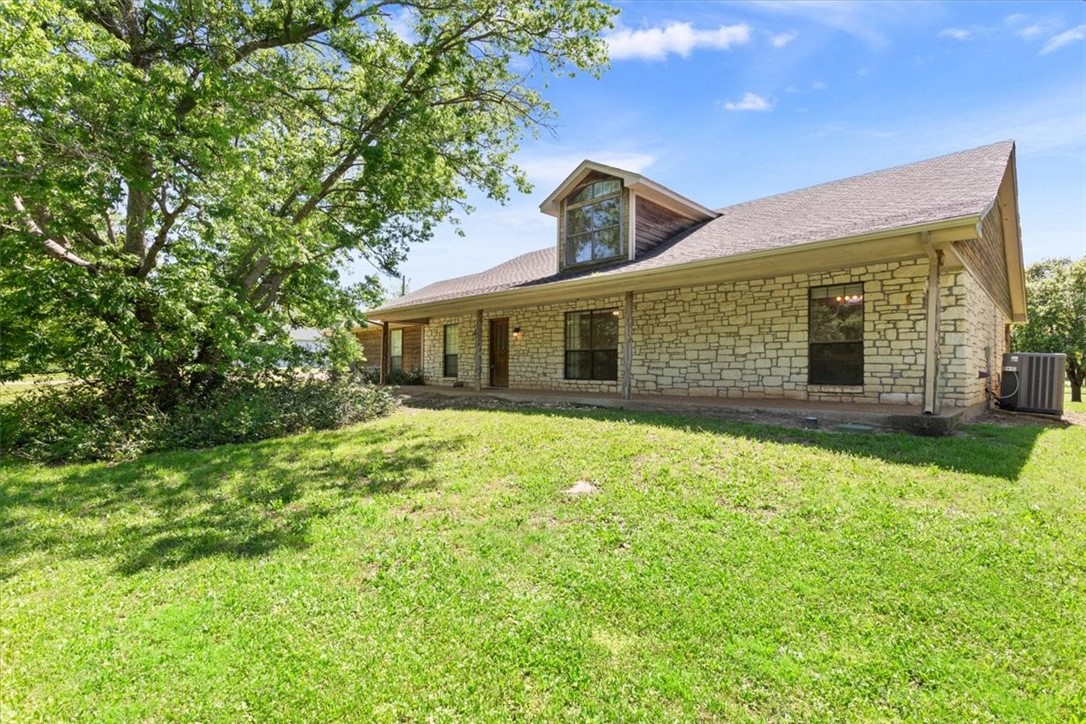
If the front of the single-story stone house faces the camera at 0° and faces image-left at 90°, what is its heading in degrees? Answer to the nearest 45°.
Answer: approximately 45°

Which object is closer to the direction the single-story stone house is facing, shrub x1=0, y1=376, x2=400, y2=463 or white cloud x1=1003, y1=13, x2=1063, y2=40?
the shrub

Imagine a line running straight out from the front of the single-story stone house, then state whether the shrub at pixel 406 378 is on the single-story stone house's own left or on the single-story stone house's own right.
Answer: on the single-story stone house's own right
